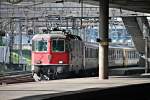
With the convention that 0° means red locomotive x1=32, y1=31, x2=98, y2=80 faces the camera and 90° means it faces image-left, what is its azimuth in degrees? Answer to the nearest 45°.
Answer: approximately 45°

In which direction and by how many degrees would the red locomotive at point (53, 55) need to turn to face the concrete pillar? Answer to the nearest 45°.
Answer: approximately 135° to its left

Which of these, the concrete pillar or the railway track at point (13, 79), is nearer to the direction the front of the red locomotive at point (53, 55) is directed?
the railway track
